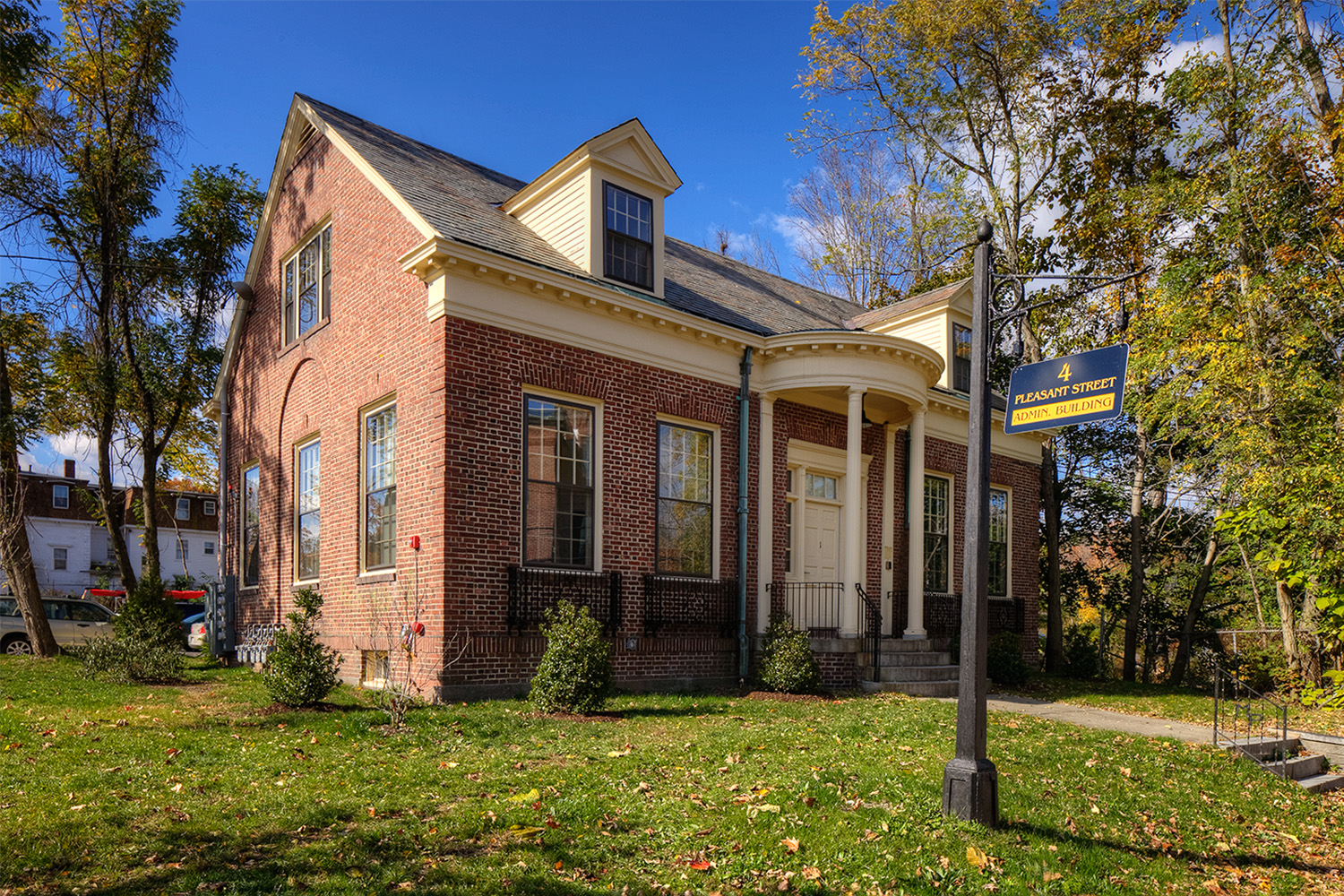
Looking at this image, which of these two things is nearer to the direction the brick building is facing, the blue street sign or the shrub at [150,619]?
the blue street sign
